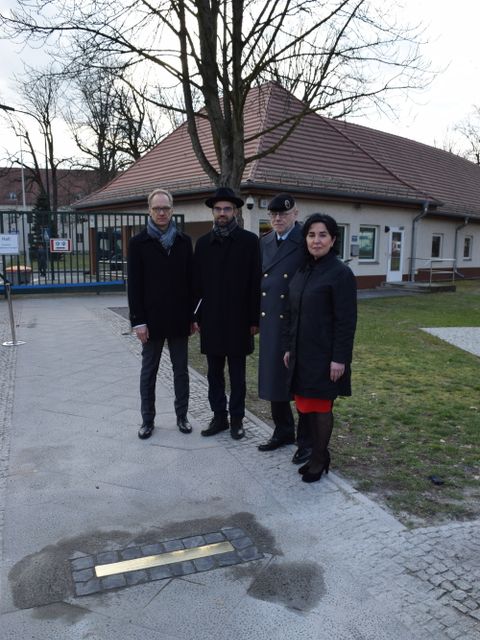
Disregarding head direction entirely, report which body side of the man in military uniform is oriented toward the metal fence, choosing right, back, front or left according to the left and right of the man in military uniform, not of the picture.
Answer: right

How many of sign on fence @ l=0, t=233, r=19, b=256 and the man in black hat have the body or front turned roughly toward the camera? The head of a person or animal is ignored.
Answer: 2

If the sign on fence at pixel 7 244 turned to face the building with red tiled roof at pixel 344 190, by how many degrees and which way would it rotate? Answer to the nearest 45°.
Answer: approximately 135° to its left

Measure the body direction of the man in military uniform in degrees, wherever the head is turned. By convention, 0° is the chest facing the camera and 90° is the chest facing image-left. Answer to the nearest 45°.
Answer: approximately 45°

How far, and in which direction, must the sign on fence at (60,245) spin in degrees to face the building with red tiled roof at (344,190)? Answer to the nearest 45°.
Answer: approximately 90° to its left

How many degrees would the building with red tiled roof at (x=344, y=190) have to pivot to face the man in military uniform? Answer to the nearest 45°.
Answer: approximately 45° to its right

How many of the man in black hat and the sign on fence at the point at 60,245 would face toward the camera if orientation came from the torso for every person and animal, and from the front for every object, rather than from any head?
2

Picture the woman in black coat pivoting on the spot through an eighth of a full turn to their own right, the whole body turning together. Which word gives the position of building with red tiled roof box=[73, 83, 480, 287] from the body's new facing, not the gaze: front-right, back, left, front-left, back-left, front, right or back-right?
right
